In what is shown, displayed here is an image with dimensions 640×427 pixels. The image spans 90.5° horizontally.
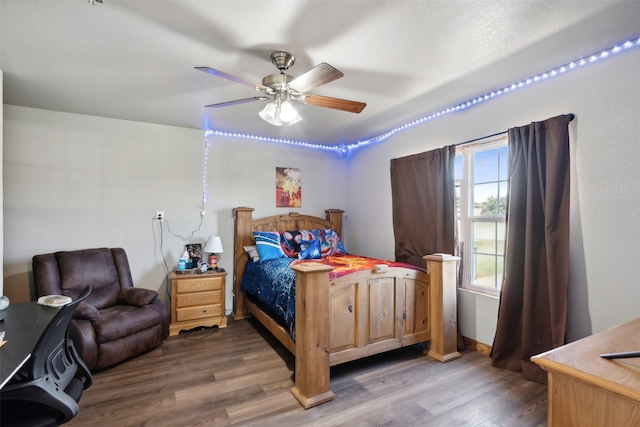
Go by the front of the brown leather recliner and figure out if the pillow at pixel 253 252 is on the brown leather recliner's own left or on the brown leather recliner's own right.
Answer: on the brown leather recliner's own left

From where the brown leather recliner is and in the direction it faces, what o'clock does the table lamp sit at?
The table lamp is roughly at 10 o'clock from the brown leather recliner.

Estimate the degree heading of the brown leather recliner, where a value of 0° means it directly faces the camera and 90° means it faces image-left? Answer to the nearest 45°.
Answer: approximately 315°

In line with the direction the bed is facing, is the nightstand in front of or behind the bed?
behind

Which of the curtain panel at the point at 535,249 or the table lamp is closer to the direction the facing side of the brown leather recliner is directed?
the curtain panel

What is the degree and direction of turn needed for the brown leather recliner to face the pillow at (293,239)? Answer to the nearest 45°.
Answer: approximately 45° to its left

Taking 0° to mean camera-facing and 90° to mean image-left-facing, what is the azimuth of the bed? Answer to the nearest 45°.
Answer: approximately 315°

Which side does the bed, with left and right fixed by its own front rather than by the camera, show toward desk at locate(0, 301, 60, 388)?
right
